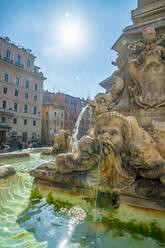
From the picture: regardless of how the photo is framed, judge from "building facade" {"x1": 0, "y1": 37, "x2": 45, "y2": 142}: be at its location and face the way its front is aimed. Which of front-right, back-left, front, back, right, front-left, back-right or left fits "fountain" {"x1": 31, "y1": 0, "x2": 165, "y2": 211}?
front-right

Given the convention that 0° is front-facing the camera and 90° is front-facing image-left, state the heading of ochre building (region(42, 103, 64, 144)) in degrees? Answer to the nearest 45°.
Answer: approximately 315°

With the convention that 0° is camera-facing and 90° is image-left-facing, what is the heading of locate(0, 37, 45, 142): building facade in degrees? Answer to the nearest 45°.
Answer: approximately 315°
